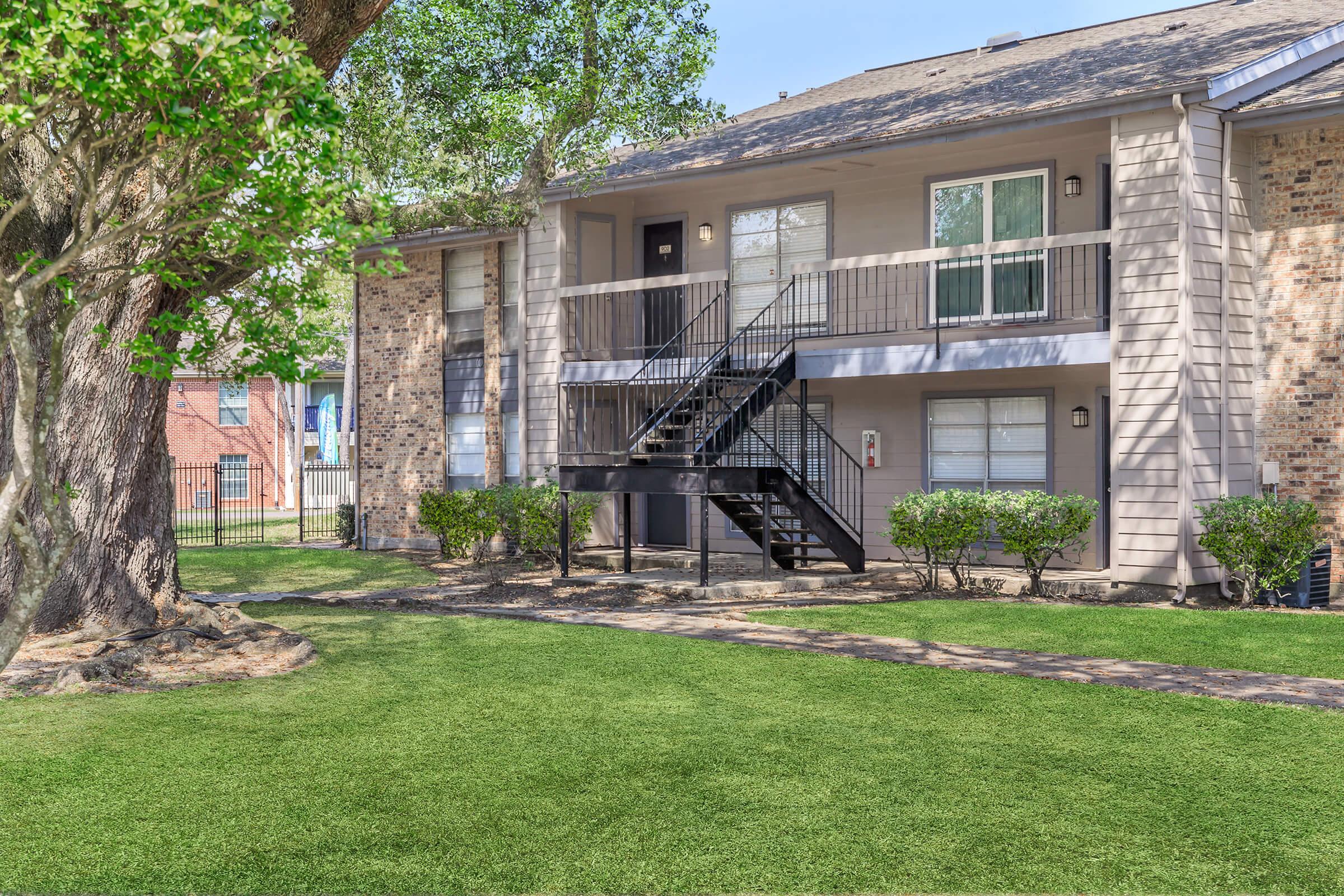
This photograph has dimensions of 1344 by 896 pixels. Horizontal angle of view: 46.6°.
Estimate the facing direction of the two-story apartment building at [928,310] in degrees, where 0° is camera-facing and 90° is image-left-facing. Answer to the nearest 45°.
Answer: approximately 45°

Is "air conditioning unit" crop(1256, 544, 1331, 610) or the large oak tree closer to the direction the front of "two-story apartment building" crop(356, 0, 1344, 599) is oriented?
the large oak tree

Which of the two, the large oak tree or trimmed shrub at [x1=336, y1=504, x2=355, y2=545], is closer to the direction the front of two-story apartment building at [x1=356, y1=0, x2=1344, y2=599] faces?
the large oak tree

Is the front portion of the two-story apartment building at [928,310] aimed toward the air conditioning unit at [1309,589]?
no

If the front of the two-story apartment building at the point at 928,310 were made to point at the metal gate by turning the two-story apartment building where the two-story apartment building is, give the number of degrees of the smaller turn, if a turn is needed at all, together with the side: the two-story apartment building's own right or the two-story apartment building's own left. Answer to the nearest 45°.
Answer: approximately 90° to the two-story apartment building's own right

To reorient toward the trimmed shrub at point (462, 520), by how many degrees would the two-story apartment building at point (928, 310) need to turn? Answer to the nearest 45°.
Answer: approximately 45° to its right

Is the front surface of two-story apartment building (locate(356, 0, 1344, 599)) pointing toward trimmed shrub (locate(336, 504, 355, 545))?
no

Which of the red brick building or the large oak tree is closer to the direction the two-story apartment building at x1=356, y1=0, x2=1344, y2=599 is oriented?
the large oak tree

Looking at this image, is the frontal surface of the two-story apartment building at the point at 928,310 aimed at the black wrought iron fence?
no

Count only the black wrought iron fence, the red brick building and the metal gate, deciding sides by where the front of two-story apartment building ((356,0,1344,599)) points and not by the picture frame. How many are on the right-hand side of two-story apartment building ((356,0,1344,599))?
3

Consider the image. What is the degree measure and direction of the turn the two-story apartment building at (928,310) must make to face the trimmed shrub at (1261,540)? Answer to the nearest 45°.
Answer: approximately 90° to its left

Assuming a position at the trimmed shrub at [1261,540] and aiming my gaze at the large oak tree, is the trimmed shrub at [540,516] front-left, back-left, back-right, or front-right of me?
front-right
